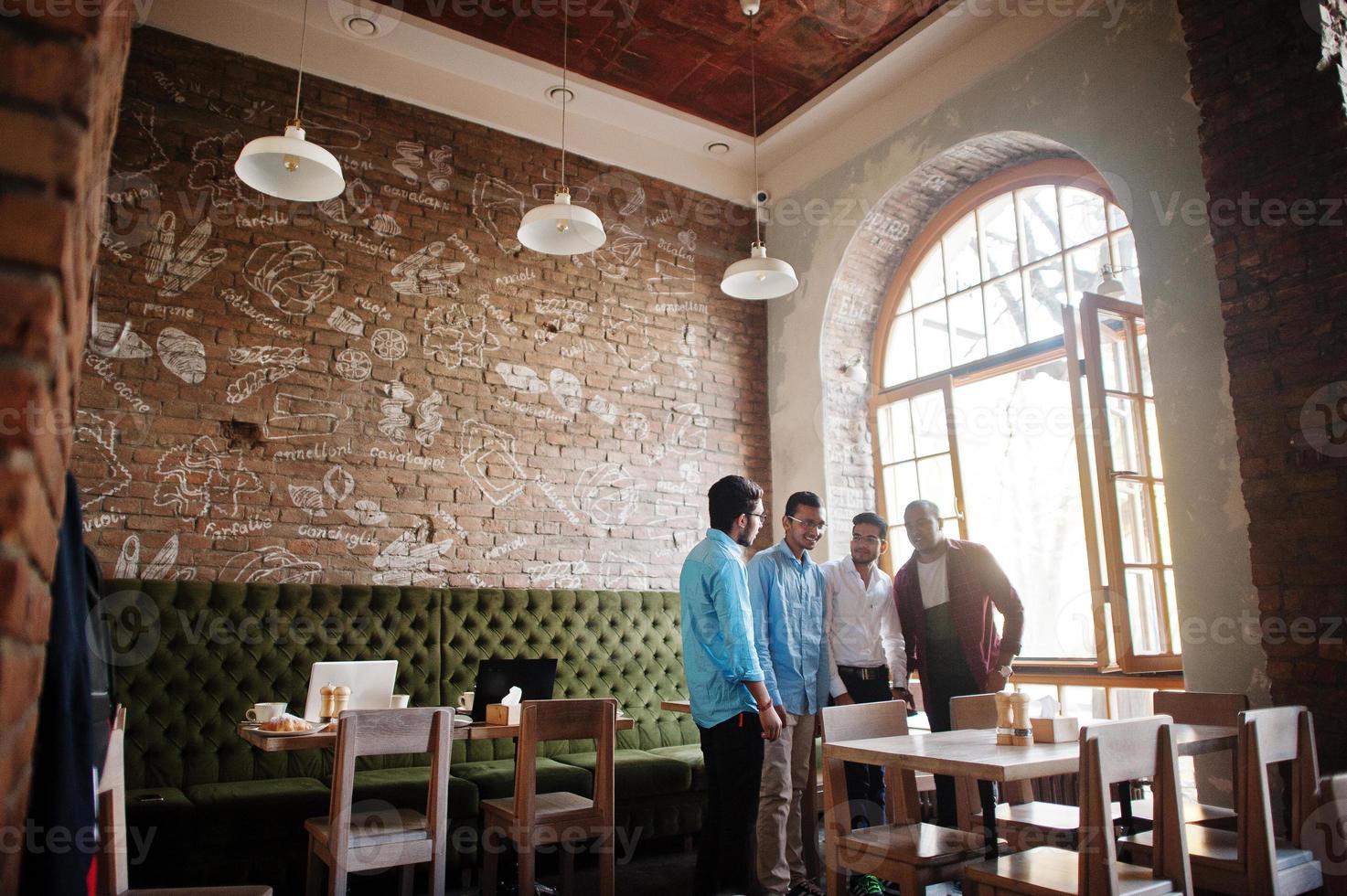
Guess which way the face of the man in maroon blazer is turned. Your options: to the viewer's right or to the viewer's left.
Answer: to the viewer's left

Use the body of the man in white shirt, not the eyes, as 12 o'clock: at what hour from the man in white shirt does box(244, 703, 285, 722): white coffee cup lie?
The white coffee cup is roughly at 2 o'clock from the man in white shirt.

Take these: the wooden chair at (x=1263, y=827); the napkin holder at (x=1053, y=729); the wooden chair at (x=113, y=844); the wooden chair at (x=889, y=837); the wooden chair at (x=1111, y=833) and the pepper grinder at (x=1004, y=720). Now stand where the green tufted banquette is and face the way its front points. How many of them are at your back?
0

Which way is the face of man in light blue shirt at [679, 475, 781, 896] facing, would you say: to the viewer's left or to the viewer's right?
to the viewer's right

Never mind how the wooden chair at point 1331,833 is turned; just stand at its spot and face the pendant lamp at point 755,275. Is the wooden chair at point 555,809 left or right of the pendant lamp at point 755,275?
left

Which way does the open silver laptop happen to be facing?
away from the camera

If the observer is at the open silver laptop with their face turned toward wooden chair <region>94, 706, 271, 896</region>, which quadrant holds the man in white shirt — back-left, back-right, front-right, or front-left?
back-left

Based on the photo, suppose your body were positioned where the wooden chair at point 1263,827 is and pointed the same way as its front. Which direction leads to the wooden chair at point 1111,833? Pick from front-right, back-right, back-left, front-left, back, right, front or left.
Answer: left

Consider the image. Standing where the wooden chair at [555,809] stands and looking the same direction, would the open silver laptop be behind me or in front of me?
in front

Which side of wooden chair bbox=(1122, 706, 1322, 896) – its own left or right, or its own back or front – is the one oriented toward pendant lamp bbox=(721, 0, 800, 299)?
front

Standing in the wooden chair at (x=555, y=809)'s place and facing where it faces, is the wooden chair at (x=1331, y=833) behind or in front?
behind

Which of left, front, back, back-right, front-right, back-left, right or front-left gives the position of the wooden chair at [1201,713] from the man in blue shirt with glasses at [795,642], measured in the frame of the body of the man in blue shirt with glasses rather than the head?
front-left
